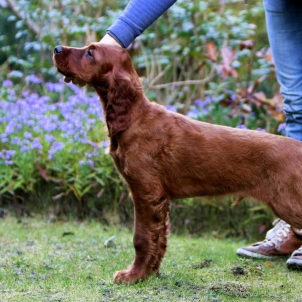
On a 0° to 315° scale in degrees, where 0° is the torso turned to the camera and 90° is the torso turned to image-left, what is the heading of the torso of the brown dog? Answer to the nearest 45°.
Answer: approximately 90°

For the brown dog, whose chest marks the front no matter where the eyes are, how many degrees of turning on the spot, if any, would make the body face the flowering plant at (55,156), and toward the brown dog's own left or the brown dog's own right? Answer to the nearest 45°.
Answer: approximately 45° to the brown dog's own right

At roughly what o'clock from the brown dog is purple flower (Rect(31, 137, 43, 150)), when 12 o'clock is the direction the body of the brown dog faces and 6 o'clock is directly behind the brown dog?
The purple flower is roughly at 2 o'clock from the brown dog.

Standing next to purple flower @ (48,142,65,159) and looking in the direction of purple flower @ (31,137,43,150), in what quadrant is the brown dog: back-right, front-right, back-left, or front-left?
back-left

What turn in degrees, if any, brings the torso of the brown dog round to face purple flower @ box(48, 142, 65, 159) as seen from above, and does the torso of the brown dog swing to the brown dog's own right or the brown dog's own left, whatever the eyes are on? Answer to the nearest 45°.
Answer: approximately 45° to the brown dog's own right
